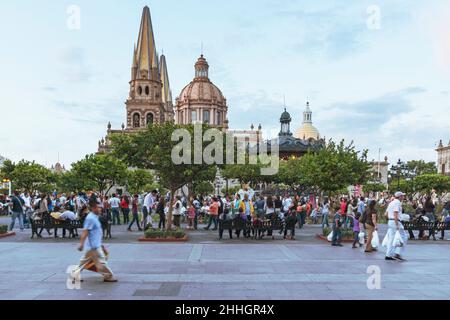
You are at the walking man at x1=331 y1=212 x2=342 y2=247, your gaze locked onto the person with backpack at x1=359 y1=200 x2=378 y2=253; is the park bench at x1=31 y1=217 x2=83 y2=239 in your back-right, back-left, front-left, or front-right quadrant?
back-right

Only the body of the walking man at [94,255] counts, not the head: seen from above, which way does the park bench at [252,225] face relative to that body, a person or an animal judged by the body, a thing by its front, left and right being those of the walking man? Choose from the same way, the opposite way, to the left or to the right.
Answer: to the left

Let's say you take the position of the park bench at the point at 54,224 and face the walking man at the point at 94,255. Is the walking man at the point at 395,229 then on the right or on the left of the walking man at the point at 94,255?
left
